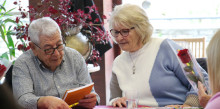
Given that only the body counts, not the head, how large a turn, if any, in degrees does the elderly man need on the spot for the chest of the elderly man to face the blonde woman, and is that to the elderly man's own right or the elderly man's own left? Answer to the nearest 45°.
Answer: approximately 45° to the elderly man's own left

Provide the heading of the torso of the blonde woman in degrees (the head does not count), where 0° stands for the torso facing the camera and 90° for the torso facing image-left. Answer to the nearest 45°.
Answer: approximately 45°

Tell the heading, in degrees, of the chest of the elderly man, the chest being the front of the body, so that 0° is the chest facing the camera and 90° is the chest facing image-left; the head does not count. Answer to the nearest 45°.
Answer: approximately 315°

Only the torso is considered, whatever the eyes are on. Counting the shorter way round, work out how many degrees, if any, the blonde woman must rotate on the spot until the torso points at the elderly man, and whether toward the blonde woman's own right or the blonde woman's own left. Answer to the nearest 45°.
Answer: approximately 45° to the blonde woman's own right

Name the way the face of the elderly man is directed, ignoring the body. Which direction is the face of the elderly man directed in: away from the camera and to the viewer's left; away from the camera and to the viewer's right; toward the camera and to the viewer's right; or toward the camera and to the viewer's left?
toward the camera and to the viewer's right
